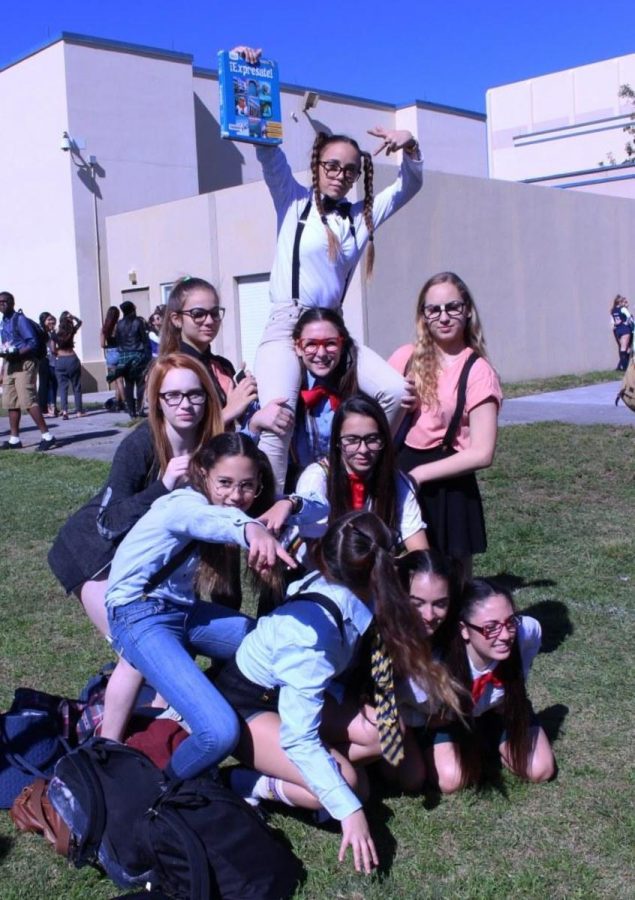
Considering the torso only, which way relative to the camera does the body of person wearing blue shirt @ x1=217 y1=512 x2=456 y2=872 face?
to the viewer's right

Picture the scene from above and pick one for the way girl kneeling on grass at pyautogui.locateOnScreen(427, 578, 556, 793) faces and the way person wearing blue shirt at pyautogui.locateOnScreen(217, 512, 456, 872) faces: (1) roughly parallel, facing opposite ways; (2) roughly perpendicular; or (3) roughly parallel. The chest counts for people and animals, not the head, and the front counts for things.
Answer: roughly perpendicular

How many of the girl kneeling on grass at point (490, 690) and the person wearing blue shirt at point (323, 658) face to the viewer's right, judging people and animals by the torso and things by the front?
1

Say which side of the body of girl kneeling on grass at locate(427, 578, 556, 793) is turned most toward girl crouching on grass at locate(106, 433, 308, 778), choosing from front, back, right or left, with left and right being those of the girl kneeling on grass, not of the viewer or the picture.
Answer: right

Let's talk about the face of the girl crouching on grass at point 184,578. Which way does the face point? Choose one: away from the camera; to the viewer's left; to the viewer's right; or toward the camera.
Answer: toward the camera

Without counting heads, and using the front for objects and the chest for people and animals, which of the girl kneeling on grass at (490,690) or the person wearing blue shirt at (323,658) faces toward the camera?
the girl kneeling on grass

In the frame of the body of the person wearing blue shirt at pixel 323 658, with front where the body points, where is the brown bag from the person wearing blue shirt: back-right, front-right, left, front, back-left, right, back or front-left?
back

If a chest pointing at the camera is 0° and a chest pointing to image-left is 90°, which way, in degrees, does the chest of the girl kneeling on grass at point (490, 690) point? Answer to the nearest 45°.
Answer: approximately 0°

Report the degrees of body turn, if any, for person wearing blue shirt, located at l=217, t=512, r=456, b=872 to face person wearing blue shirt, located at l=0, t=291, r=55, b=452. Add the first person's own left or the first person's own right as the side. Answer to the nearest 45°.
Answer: approximately 90° to the first person's own left
